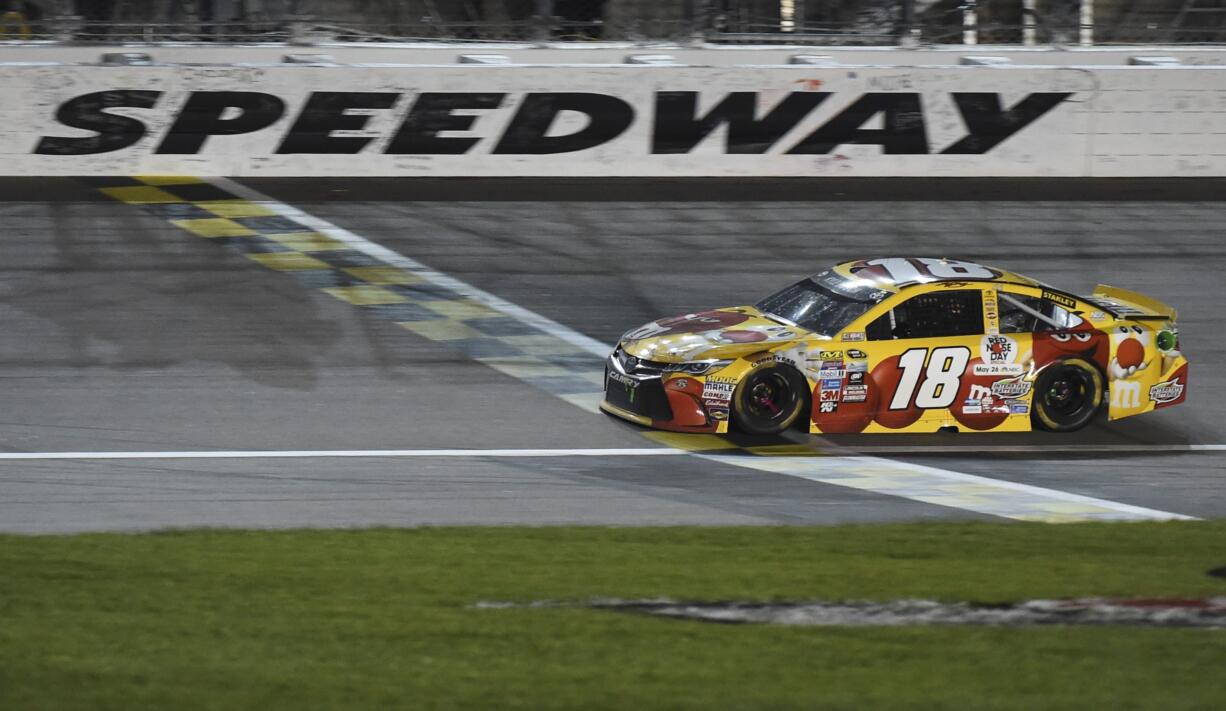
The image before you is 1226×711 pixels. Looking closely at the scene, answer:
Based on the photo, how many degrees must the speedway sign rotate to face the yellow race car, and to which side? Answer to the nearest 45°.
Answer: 0° — it already faces it

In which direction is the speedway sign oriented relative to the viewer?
toward the camera
